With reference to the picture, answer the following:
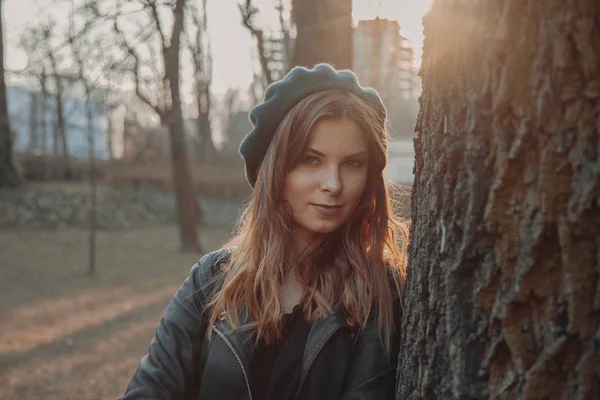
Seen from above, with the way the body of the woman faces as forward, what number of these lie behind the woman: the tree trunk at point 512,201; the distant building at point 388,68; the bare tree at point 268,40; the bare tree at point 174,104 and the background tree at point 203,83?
4

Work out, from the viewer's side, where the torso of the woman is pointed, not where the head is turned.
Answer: toward the camera

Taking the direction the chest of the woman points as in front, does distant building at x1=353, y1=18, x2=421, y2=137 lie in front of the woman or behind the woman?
behind

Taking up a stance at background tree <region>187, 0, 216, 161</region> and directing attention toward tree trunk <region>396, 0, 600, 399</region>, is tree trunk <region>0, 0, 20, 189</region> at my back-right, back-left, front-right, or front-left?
front-right

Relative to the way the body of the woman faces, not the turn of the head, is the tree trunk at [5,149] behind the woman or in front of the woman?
behind

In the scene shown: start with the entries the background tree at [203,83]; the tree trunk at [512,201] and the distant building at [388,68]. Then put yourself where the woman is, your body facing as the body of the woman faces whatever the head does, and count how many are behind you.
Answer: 2

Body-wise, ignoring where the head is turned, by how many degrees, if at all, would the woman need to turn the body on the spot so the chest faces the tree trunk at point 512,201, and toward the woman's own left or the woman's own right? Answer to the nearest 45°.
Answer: approximately 45° to the woman's own left

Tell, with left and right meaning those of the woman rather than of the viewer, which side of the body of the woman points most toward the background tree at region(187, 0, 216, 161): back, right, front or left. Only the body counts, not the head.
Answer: back

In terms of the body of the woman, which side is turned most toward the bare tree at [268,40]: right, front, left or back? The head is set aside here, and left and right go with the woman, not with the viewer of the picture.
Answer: back

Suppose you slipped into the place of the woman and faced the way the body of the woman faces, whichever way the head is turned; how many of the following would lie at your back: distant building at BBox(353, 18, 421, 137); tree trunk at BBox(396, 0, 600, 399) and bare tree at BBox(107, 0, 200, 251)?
2

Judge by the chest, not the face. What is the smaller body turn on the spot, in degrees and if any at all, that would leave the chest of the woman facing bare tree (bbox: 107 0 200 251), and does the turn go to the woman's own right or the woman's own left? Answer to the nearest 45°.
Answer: approximately 180°
